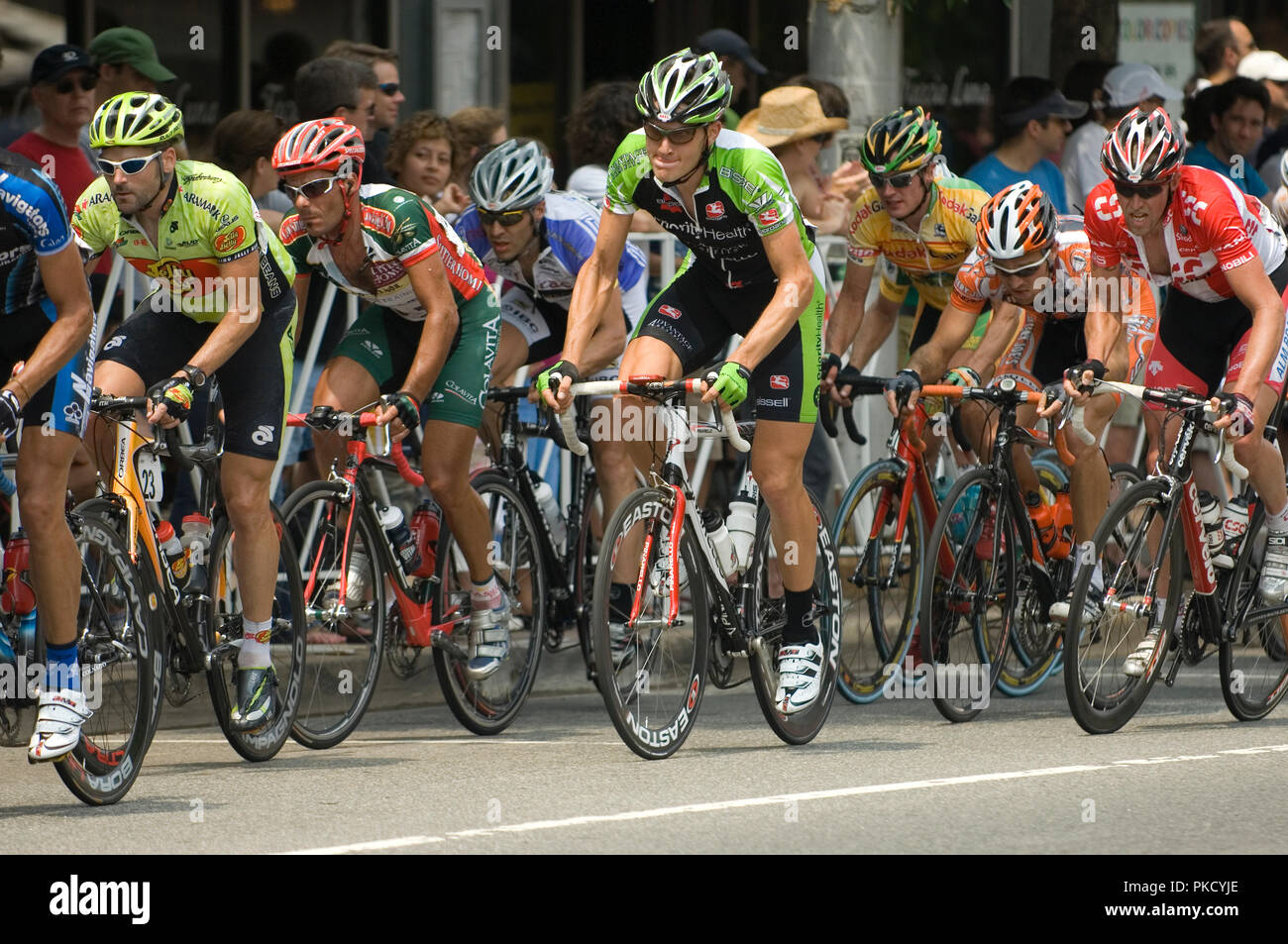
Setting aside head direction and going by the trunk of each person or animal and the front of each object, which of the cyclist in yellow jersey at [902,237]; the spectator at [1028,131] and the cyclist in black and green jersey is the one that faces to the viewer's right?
the spectator

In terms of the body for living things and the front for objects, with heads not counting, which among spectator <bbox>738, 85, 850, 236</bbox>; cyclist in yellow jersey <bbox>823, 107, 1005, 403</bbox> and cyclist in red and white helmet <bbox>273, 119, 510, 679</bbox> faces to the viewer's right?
the spectator

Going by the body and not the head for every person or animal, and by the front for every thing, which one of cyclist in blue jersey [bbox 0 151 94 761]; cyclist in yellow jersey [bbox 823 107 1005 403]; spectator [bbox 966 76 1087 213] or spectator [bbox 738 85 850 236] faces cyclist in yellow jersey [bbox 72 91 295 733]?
cyclist in yellow jersey [bbox 823 107 1005 403]

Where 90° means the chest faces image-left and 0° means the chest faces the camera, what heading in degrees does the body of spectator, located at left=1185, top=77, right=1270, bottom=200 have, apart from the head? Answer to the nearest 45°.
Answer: approximately 315°

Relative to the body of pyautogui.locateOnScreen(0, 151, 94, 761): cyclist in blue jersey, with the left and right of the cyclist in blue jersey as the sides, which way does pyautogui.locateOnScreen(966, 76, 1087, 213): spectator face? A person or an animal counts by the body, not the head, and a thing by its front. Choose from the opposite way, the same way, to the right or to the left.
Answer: to the left

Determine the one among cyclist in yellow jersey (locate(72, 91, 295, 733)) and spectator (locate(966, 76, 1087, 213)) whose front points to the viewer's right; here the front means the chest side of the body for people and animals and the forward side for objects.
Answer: the spectator

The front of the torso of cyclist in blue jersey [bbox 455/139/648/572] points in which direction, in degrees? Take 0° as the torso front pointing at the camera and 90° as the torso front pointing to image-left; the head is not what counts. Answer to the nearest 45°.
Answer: approximately 45°

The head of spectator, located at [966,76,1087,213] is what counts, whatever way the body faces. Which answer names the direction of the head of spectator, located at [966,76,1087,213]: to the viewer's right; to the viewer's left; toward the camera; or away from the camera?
to the viewer's right

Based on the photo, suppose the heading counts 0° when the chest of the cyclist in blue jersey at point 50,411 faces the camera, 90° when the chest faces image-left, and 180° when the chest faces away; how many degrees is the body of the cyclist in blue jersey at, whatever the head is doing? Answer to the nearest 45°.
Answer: approximately 45°

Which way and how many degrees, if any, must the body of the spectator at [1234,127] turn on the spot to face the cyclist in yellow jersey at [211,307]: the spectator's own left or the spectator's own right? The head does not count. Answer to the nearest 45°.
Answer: approximately 90° to the spectator's own right
